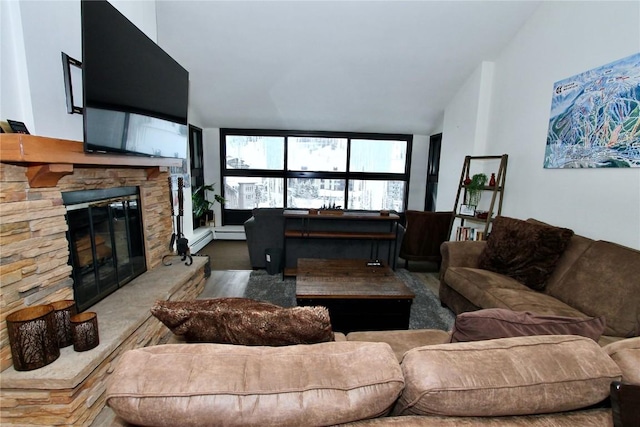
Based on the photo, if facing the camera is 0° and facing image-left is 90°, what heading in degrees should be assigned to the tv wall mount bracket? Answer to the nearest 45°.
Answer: approximately 315°

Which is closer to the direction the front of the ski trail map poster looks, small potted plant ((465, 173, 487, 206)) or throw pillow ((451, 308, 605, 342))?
the throw pillow

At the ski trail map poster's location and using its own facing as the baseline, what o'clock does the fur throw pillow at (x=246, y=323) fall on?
The fur throw pillow is roughly at 11 o'clock from the ski trail map poster.

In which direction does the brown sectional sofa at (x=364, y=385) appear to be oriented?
away from the camera

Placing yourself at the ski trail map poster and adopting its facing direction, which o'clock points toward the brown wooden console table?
The brown wooden console table is roughly at 1 o'clock from the ski trail map poster.

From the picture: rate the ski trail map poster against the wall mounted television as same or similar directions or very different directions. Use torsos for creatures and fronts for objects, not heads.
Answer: very different directions

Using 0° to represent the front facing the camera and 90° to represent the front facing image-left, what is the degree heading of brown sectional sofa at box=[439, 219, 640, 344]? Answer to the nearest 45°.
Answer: approximately 45°

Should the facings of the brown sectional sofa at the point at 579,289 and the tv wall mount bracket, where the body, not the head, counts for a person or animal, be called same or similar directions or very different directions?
very different directions

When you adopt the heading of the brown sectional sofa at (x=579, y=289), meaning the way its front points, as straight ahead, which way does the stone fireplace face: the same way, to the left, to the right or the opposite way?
the opposite way
